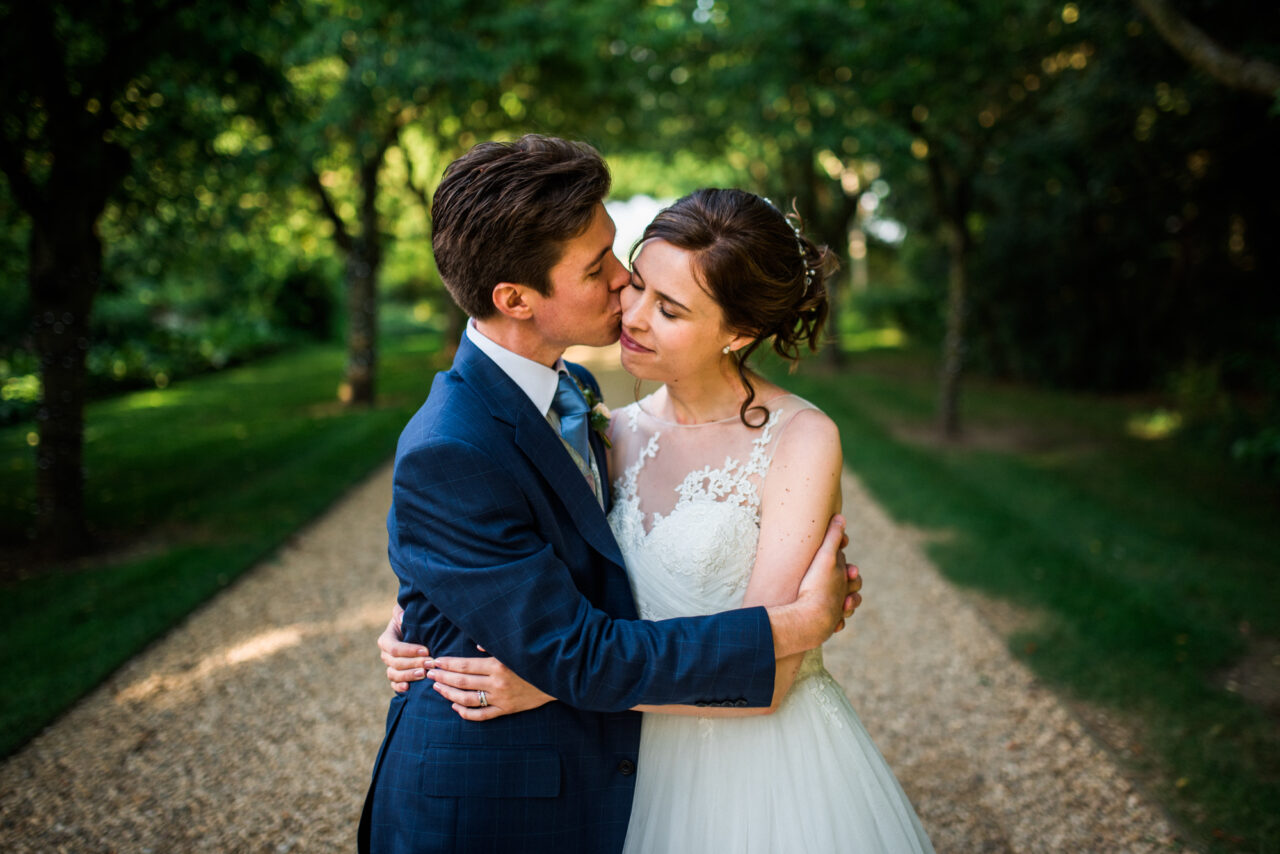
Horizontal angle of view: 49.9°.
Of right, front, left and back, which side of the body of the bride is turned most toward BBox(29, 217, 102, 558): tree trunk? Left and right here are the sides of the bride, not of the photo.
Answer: right

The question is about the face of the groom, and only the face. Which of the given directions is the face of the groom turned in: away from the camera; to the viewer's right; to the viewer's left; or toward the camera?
to the viewer's right

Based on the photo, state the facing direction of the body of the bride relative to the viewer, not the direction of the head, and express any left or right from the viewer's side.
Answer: facing the viewer and to the left of the viewer

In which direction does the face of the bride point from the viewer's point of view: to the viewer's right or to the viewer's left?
to the viewer's left

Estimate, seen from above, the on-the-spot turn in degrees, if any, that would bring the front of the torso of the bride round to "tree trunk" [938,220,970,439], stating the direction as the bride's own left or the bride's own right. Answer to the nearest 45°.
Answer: approximately 135° to the bride's own right

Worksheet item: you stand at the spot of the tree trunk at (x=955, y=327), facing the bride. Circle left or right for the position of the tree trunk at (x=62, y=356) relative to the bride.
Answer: right

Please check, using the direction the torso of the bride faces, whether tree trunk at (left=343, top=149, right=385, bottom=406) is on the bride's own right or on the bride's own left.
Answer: on the bride's own right
